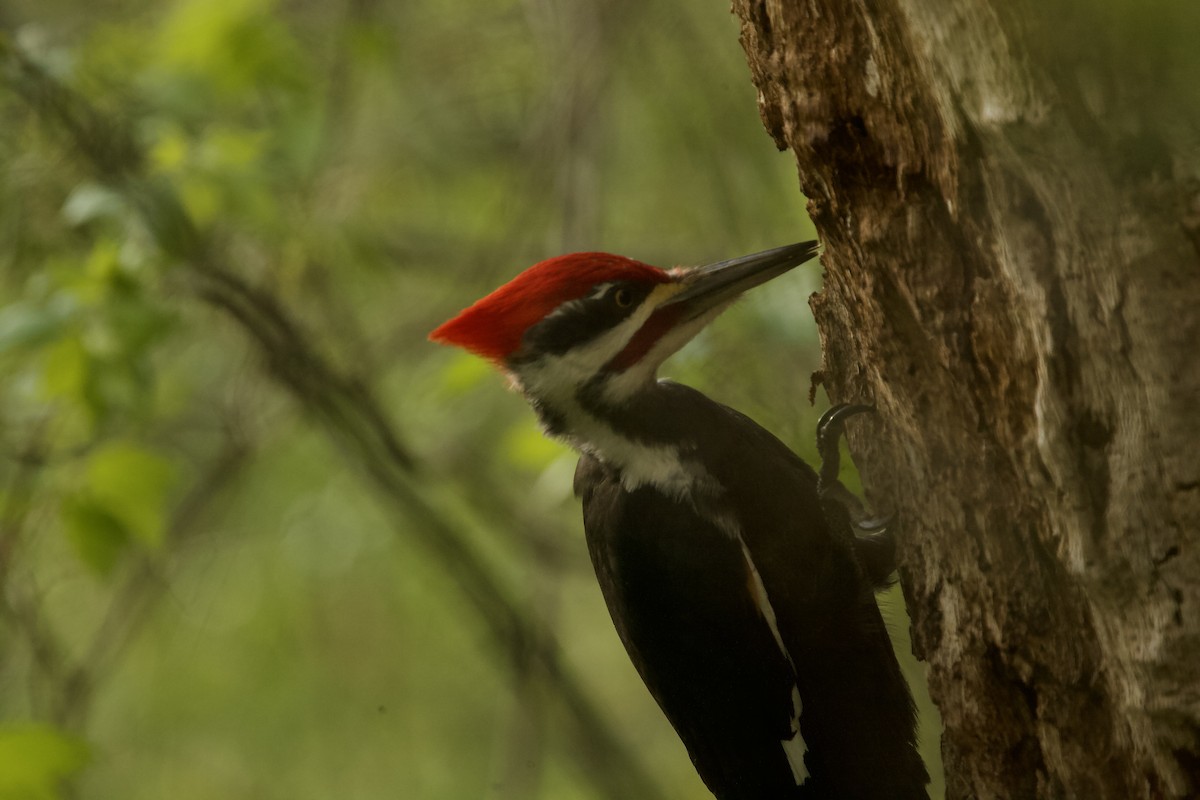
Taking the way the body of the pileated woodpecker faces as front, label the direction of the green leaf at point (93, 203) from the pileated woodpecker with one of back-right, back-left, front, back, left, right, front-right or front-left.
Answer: back-left

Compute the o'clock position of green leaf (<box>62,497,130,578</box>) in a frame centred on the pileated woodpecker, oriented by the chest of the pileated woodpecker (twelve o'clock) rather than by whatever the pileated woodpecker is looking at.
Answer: The green leaf is roughly at 7 o'clock from the pileated woodpecker.

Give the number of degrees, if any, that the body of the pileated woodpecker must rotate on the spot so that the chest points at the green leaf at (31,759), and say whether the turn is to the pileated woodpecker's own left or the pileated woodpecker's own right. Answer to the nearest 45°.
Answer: approximately 180°

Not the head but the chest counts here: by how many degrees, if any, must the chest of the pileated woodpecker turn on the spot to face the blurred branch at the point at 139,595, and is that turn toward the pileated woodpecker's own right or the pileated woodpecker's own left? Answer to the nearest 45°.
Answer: approximately 135° to the pileated woodpecker's own left

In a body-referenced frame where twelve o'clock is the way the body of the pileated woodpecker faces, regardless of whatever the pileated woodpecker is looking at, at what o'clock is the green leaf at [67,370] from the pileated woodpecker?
The green leaf is roughly at 7 o'clock from the pileated woodpecker.

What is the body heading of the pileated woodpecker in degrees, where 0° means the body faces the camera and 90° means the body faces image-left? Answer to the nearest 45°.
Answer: approximately 270°

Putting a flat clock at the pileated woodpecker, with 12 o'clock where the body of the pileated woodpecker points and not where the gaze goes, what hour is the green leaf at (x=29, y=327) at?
The green leaf is roughly at 7 o'clock from the pileated woodpecker.
